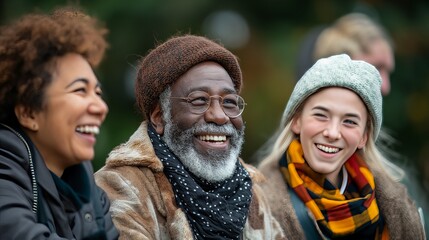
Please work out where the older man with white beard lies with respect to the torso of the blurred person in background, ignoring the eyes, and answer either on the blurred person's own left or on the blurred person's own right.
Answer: on the blurred person's own right

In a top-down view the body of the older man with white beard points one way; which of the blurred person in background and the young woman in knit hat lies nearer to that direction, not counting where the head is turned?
the young woman in knit hat

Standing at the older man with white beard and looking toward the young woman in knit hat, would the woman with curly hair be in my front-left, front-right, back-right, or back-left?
back-right

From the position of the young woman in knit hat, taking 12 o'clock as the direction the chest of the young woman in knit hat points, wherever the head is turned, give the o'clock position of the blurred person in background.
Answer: The blurred person in background is roughly at 6 o'clock from the young woman in knit hat.

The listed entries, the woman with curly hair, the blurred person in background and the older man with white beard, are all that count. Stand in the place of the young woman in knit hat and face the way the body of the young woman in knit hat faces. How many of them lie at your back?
1

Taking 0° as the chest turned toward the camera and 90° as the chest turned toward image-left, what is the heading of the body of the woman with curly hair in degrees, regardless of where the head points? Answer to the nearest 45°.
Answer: approximately 315°

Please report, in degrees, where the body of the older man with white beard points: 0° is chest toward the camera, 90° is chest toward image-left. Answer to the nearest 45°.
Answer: approximately 315°

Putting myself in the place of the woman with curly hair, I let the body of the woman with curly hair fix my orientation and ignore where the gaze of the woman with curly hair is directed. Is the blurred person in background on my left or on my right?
on my left

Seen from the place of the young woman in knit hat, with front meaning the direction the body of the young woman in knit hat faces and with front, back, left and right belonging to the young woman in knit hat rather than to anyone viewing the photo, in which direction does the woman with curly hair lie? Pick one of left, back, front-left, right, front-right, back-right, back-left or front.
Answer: front-right
